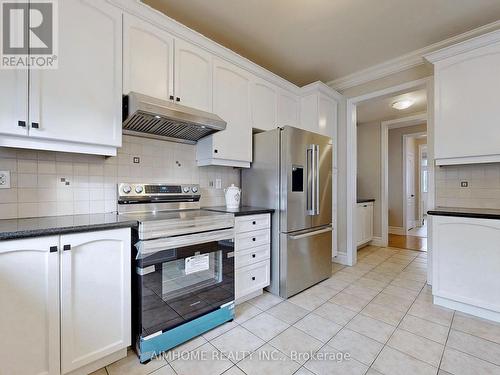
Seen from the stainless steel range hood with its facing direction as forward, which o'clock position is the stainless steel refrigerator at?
The stainless steel refrigerator is roughly at 10 o'clock from the stainless steel range hood.

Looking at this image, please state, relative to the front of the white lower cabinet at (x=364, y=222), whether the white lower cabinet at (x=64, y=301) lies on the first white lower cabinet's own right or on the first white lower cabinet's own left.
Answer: on the first white lower cabinet's own right

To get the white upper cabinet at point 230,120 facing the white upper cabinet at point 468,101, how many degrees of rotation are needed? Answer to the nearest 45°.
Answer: approximately 45° to its left

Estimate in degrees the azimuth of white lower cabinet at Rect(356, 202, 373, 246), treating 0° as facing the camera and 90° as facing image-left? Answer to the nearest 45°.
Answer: approximately 315°

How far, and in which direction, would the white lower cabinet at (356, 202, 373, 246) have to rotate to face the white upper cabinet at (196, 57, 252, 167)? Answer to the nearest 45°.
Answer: approximately 90° to its right

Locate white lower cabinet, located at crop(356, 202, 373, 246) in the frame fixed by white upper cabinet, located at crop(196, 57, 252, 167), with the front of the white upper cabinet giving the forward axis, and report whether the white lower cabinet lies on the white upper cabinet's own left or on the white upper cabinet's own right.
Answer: on the white upper cabinet's own left
